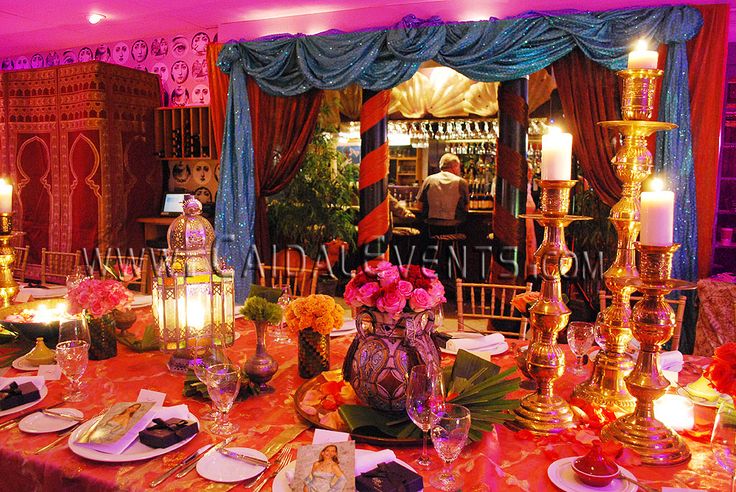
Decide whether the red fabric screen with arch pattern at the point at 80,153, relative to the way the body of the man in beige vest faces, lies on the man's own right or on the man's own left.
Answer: on the man's own left

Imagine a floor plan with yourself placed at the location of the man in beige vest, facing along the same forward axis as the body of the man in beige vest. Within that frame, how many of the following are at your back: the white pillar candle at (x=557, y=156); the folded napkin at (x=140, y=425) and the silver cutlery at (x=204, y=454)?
3

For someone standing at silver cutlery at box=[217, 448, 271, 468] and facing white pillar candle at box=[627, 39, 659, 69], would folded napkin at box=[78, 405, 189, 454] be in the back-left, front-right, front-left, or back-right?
back-left

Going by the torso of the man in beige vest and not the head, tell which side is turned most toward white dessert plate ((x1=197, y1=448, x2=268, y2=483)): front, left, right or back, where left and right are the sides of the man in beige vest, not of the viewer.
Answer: back

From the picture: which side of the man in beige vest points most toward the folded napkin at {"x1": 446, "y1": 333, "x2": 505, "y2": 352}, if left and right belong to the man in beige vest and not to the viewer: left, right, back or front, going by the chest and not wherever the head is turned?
back

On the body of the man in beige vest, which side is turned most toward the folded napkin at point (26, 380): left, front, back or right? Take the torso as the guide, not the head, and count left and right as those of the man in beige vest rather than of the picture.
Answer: back

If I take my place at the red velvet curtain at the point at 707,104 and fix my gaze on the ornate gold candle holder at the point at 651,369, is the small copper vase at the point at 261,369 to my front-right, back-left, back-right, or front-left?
front-right

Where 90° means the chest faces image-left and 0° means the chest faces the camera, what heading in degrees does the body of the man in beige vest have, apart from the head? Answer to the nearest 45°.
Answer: approximately 180°

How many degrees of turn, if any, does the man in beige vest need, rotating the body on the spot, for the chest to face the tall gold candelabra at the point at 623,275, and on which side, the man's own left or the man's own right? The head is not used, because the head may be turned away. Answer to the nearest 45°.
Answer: approximately 180°

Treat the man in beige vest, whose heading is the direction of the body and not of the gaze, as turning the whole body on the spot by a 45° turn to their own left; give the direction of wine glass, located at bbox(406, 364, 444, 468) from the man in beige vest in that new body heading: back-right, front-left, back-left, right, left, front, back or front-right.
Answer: back-left

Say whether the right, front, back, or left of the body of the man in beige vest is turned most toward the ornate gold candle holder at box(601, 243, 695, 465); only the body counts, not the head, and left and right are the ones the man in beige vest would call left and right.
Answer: back

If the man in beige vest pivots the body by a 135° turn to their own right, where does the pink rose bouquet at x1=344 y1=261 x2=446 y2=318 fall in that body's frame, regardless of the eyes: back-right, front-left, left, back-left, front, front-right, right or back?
front-right

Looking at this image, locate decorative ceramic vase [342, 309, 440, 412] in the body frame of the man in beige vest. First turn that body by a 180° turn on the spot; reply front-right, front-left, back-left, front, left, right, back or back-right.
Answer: front

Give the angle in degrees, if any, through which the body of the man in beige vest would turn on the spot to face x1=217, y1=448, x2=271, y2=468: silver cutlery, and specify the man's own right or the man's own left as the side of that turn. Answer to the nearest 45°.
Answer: approximately 180°

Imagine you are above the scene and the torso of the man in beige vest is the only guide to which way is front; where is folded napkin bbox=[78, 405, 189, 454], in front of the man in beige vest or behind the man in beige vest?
behind

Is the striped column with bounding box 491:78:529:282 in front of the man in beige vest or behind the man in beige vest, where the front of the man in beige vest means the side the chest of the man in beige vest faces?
behind

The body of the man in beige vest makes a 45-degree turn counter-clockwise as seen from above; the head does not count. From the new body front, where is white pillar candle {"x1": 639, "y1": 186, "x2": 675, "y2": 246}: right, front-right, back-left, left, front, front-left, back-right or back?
back-left
